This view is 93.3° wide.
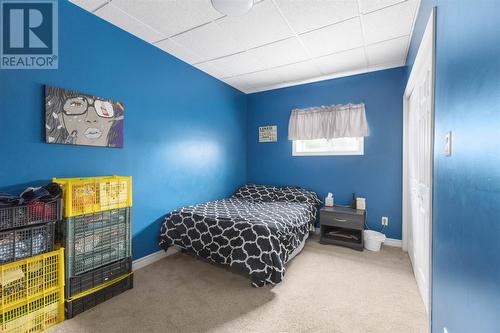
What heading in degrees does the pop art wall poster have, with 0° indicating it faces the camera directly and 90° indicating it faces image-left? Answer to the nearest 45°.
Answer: approximately 315°

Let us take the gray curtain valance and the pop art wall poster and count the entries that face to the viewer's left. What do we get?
0

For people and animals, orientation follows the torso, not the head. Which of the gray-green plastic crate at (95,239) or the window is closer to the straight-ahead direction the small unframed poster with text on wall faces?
the gray-green plastic crate

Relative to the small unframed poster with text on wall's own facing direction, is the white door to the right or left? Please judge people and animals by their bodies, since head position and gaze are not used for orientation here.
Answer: on its left

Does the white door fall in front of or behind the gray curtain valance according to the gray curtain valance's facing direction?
in front

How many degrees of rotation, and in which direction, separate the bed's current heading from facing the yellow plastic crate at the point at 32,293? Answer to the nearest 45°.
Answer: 0° — it already faces it

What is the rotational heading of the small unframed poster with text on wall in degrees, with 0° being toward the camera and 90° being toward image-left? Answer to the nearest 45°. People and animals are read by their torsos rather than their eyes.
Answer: approximately 45°

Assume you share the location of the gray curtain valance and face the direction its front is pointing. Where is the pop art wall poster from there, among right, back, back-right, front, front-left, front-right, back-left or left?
front-right

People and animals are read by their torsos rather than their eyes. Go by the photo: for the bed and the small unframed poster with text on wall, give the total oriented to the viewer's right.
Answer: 0

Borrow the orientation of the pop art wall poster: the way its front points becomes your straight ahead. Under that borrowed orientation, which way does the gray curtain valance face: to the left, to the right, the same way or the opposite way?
to the right

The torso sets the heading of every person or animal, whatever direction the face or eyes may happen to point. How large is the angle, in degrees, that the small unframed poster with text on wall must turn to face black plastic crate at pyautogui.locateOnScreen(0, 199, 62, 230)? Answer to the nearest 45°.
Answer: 0° — it already faces it

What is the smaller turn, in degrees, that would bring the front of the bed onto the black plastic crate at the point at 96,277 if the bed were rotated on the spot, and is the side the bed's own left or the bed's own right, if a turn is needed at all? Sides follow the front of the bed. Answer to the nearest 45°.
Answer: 0° — it already faces it

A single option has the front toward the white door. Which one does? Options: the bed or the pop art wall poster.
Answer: the pop art wall poster
